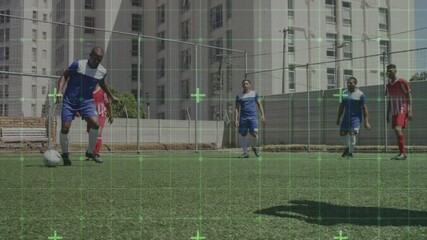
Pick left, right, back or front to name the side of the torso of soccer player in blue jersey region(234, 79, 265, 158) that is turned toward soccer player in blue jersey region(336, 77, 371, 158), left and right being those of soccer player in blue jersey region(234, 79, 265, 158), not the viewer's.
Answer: left

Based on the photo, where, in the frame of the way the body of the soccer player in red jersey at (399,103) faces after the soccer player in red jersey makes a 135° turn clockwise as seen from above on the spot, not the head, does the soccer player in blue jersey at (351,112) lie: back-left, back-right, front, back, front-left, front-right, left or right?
front-left

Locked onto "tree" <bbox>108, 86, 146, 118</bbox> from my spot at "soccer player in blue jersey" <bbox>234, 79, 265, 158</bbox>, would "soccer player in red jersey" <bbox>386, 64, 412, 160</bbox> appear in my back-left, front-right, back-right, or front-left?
back-right

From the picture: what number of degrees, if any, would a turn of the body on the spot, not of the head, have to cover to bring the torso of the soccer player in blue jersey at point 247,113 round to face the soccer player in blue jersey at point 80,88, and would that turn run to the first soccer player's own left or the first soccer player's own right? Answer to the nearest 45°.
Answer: approximately 45° to the first soccer player's own right

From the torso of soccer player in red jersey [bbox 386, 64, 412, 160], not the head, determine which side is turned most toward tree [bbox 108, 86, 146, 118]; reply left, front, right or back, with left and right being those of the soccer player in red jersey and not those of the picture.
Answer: right

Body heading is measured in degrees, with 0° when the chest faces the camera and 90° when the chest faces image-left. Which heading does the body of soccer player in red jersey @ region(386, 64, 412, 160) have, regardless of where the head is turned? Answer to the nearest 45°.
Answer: approximately 45°

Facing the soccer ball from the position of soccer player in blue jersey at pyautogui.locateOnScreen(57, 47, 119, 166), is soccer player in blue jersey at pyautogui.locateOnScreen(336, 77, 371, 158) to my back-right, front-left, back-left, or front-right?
back-right

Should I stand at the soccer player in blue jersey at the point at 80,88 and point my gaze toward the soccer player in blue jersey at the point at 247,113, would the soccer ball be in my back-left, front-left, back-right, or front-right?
back-left

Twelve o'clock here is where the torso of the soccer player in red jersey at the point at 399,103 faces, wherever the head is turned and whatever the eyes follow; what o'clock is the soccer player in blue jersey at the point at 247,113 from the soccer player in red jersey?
The soccer player in blue jersey is roughly at 2 o'clock from the soccer player in red jersey.

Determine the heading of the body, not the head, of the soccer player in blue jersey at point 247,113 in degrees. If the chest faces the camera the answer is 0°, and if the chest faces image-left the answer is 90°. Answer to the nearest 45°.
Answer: approximately 0°
